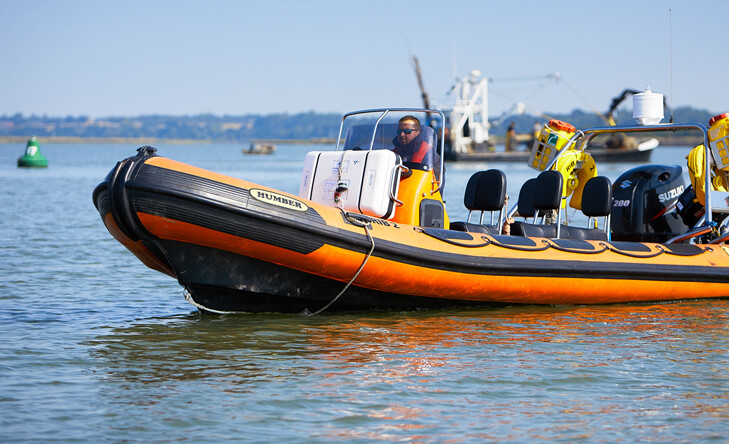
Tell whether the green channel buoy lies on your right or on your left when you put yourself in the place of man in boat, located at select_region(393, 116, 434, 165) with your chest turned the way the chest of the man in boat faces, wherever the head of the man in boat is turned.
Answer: on your right

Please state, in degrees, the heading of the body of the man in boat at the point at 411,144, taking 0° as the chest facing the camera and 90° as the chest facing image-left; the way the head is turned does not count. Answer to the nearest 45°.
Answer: approximately 45°
